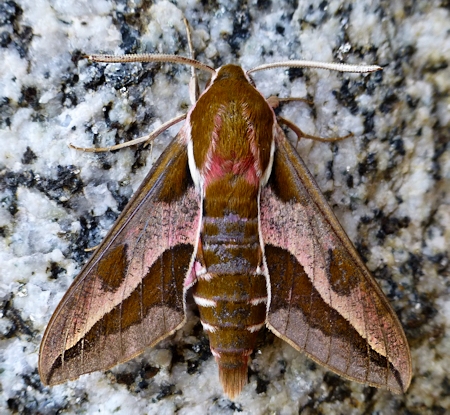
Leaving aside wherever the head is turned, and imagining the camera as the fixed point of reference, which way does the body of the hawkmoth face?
away from the camera
